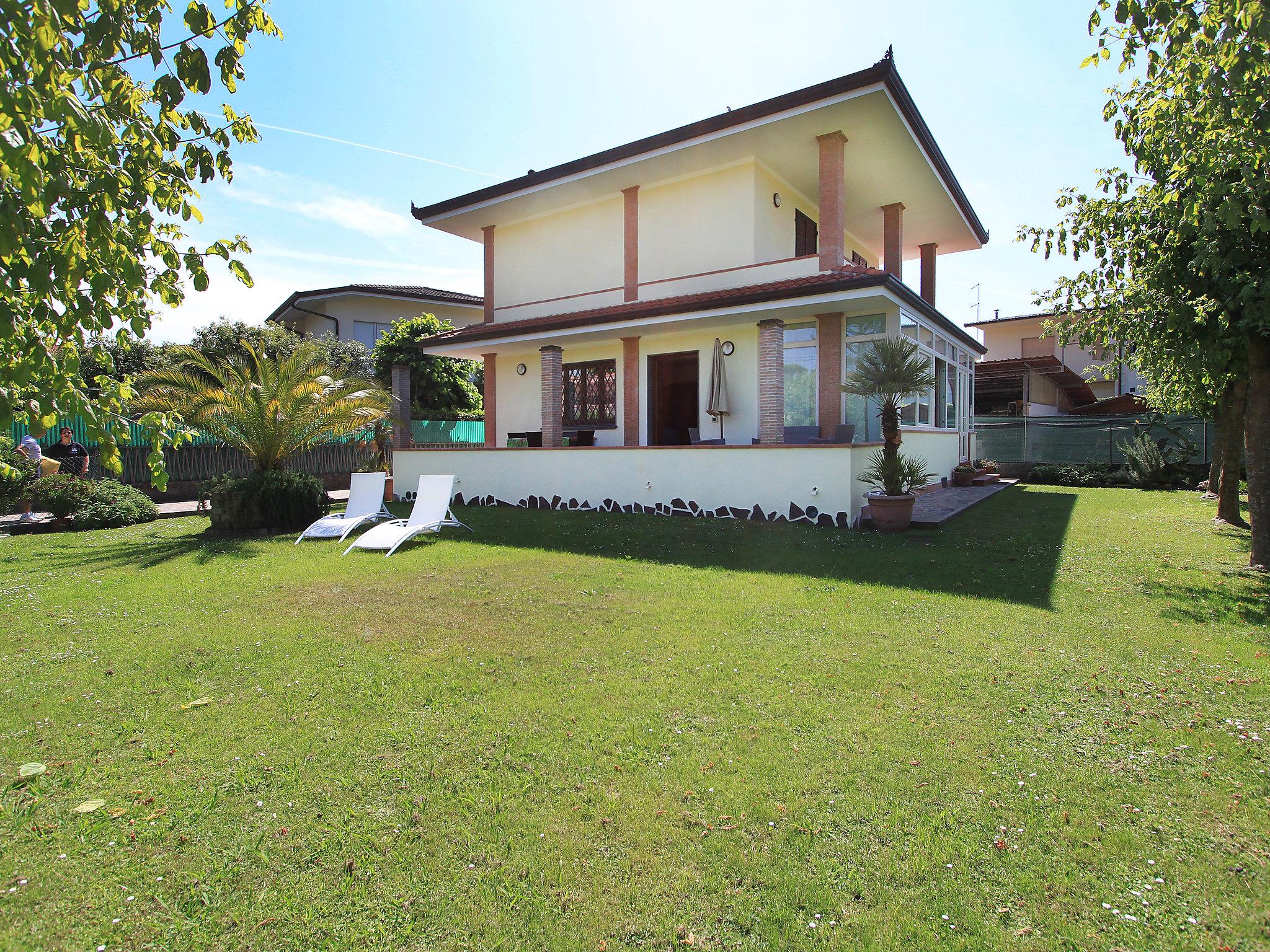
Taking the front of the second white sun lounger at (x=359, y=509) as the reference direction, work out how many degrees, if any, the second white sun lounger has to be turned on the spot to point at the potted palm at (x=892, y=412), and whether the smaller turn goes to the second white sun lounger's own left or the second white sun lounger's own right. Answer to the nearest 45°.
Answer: approximately 90° to the second white sun lounger's own left

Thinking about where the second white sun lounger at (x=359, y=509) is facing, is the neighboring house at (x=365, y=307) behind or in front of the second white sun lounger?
behind

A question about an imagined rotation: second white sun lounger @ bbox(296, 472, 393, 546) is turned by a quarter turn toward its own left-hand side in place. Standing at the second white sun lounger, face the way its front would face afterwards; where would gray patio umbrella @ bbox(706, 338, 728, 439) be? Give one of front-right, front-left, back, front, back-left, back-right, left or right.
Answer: front-left

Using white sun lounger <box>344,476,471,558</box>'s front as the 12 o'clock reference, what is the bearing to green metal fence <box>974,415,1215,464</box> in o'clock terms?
The green metal fence is roughly at 7 o'clock from the white sun lounger.

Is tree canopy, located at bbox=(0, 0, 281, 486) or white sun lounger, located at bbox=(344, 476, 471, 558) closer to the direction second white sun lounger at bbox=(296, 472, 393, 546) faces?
the tree canopy

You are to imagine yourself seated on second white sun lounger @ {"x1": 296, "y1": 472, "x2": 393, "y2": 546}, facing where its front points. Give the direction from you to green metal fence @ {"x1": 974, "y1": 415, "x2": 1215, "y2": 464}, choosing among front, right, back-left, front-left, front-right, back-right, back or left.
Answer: back-left

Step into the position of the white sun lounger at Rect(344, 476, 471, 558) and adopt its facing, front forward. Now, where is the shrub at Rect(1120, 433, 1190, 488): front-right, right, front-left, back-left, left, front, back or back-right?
back-left

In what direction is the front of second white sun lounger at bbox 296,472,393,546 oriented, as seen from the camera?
facing the viewer and to the left of the viewer

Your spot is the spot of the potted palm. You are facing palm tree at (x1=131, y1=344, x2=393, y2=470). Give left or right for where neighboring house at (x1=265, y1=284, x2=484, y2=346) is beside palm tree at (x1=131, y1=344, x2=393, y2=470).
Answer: right

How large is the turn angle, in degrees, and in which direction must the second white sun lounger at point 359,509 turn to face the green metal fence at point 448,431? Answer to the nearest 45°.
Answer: approximately 135° to its right

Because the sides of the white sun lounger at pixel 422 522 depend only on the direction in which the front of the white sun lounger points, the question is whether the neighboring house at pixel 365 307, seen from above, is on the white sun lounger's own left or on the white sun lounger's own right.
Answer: on the white sun lounger's own right

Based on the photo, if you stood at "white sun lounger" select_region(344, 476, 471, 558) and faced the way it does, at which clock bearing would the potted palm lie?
The potted palm is roughly at 8 o'clock from the white sun lounger.

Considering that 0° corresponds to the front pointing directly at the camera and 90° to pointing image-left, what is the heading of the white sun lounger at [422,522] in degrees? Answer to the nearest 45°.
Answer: approximately 45°

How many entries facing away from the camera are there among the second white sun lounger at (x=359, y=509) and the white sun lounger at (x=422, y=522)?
0

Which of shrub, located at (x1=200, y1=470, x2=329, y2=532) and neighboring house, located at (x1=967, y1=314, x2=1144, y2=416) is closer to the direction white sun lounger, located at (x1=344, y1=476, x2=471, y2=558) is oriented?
the shrub

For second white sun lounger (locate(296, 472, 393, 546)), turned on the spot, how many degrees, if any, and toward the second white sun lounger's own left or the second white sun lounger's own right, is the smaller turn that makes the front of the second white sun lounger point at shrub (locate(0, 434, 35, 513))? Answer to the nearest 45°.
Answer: approximately 90° to the second white sun lounger's own right

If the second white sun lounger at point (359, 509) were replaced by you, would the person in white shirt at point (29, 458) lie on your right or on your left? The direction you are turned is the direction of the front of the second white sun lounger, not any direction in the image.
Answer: on your right

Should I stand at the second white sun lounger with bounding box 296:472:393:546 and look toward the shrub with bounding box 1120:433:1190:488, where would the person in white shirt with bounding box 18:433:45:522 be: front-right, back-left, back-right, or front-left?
back-left
